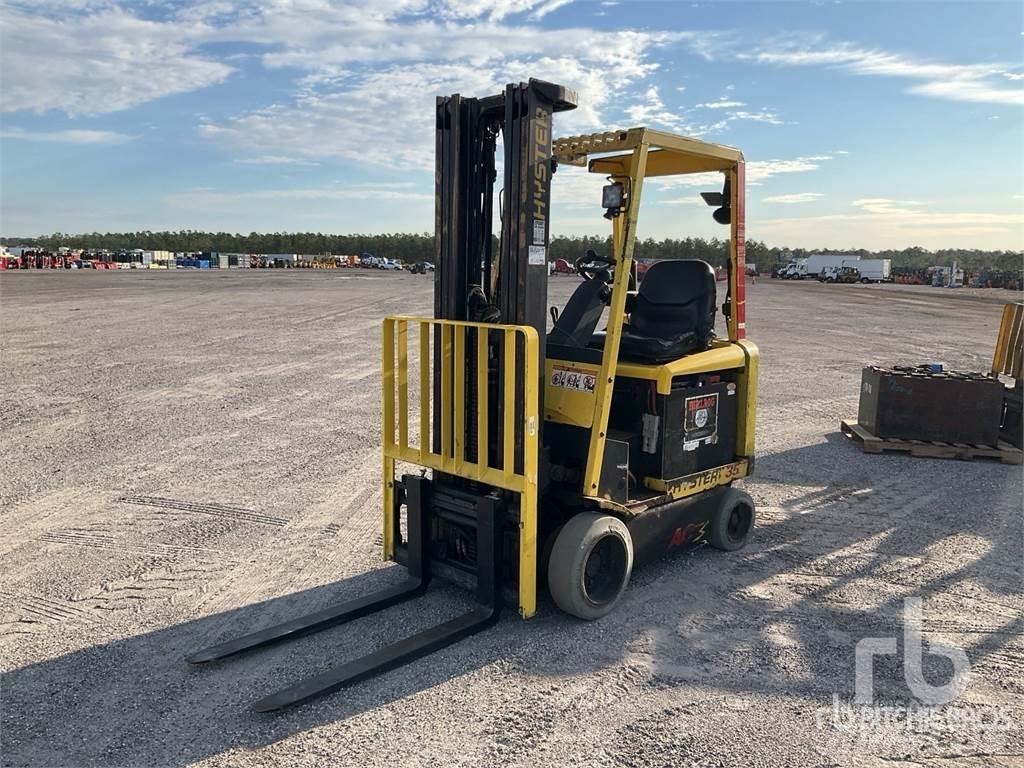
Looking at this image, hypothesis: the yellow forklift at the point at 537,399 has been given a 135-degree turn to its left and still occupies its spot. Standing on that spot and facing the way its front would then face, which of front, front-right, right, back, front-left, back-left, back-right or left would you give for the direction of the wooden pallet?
front-left

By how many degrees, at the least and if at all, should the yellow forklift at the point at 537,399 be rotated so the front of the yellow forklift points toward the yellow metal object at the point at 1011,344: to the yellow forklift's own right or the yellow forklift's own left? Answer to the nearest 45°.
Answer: approximately 180°

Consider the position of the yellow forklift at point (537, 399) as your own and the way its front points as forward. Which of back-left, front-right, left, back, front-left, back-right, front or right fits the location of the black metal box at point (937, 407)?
back
